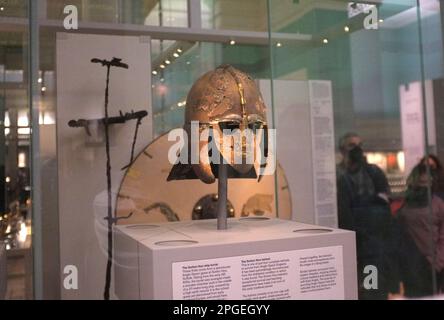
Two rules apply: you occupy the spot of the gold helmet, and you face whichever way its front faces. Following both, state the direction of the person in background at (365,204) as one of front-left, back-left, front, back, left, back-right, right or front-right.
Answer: left

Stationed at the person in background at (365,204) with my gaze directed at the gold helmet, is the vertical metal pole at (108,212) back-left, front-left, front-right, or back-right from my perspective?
front-right

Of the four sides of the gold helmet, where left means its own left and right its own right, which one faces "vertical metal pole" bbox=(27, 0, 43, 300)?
right

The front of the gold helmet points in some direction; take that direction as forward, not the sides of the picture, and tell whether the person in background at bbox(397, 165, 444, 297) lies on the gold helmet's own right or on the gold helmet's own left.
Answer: on the gold helmet's own left
